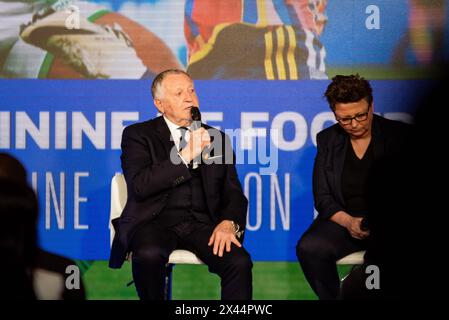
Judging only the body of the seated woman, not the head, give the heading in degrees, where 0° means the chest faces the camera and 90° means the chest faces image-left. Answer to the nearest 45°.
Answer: approximately 0°

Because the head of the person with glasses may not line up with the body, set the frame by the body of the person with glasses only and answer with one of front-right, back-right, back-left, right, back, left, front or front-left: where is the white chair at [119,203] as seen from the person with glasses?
right

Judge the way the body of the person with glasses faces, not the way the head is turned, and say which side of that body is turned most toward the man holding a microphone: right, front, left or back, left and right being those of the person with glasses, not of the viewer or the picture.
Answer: right
